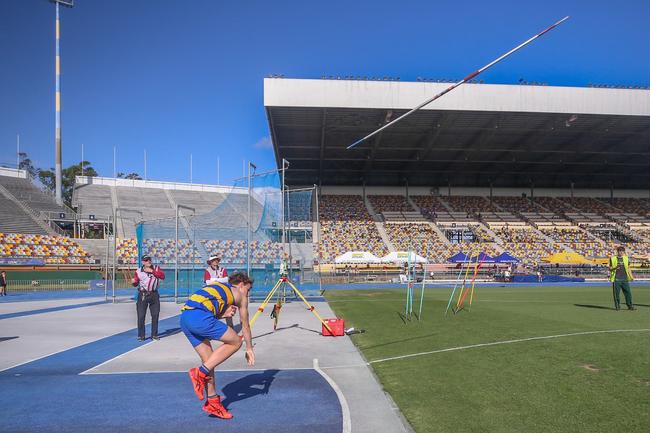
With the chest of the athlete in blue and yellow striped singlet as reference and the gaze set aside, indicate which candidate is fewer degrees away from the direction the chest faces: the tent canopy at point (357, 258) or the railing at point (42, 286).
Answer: the tent canopy

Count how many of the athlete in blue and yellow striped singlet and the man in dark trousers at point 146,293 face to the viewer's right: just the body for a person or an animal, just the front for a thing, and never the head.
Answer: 1

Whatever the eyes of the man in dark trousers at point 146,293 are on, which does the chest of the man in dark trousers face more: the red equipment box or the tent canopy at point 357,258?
the red equipment box

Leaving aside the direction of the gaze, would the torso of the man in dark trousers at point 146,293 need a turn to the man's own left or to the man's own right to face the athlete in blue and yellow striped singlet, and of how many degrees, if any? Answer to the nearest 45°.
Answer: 0° — they already face them

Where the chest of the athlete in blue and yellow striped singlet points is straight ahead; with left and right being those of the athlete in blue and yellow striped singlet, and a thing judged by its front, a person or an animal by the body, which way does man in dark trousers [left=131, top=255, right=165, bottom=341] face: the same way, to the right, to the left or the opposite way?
to the right

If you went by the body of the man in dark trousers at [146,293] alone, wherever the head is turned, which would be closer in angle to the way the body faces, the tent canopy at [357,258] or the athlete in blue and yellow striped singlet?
the athlete in blue and yellow striped singlet

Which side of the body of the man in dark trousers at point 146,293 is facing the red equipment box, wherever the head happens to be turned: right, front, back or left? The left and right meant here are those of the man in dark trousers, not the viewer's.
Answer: left

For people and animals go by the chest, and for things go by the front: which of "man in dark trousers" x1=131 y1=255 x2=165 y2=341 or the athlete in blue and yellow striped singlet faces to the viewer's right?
the athlete in blue and yellow striped singlet

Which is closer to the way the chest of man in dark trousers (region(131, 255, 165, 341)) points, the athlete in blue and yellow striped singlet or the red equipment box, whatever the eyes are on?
the athlete in blue and yellow striped singlet

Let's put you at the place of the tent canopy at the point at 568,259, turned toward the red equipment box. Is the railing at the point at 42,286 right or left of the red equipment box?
right

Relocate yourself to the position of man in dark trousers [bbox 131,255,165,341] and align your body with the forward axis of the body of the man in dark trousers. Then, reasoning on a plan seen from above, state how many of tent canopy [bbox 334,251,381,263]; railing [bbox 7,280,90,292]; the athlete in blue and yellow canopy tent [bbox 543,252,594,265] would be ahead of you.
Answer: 1

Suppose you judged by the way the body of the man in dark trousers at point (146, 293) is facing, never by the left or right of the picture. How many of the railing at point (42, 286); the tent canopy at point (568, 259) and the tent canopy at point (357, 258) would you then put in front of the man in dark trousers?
0

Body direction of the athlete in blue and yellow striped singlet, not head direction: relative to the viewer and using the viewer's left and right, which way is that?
facing to the right of the viewer

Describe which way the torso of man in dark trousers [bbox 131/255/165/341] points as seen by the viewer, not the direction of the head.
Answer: toward the camera
